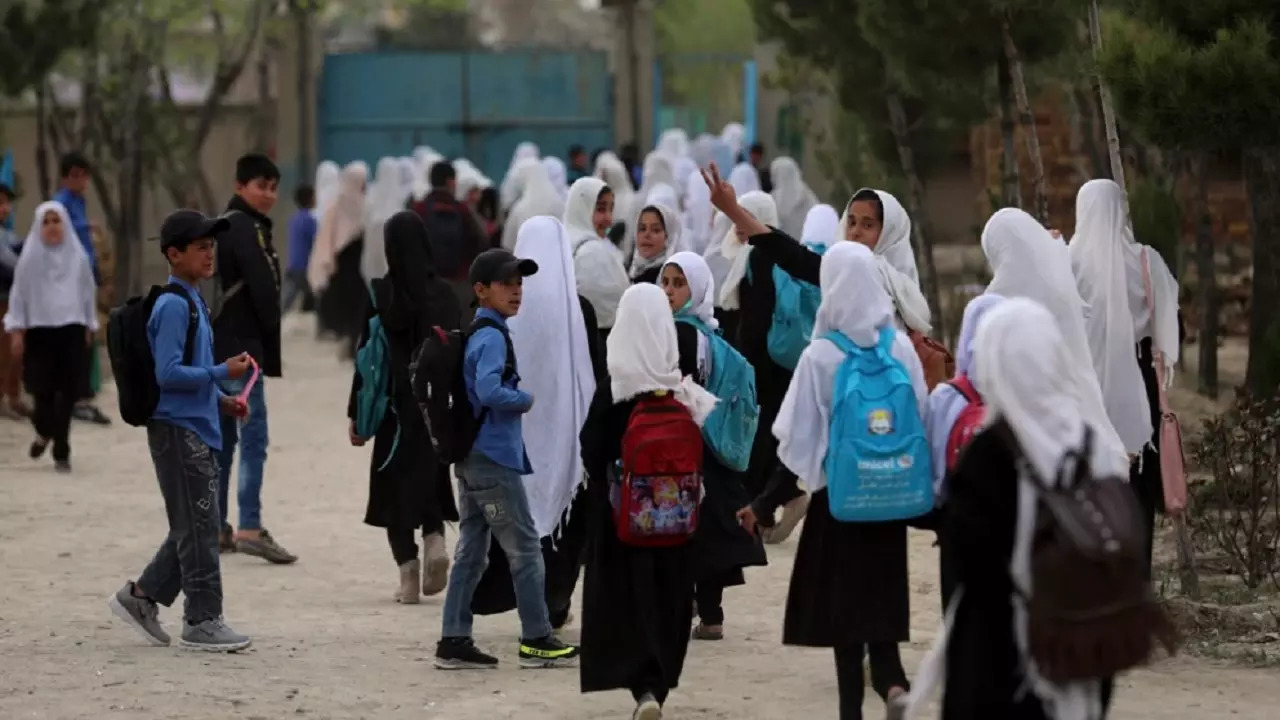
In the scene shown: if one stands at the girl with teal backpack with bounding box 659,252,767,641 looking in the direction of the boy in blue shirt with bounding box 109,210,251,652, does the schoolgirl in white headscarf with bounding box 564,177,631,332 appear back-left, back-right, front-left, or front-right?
front-right

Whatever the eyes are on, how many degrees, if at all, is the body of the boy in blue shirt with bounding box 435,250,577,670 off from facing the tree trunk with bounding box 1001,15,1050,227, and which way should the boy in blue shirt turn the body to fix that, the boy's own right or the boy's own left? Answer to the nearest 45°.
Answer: approximately 45° to the boy's own left

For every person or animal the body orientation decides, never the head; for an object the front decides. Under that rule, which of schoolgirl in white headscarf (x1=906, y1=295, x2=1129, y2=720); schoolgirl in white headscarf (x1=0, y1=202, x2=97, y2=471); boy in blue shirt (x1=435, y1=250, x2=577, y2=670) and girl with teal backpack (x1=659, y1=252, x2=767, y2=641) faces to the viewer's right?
the boy in blue shirt

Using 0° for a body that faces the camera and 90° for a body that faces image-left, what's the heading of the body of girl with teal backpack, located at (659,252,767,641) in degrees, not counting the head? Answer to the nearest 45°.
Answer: approximately 135°

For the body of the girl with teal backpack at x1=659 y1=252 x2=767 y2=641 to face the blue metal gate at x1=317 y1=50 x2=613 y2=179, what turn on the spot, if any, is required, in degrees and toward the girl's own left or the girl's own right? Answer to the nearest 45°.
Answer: approximately 45° to the girl's own right

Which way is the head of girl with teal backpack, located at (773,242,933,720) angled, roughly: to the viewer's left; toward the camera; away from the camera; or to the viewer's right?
away from the camera

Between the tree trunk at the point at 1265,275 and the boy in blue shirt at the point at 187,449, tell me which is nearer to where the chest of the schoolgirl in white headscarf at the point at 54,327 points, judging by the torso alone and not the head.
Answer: the boy in blue shirt

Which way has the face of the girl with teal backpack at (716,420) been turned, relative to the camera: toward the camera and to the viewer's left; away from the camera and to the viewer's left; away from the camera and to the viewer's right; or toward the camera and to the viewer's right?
toward the camera and to the viewer's left

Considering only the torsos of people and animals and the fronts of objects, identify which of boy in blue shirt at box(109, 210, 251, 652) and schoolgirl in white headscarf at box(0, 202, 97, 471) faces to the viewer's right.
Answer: the boy in blue shirt

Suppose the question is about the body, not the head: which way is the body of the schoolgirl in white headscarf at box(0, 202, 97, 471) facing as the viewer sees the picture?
toward the camera

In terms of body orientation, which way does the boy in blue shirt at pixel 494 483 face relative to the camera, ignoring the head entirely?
to the viewer's right

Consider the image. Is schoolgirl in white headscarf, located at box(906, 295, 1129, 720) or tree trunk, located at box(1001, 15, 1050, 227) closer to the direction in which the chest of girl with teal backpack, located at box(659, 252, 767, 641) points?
the tree trunk

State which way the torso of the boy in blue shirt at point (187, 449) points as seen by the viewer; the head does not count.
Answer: to the viewer's right
